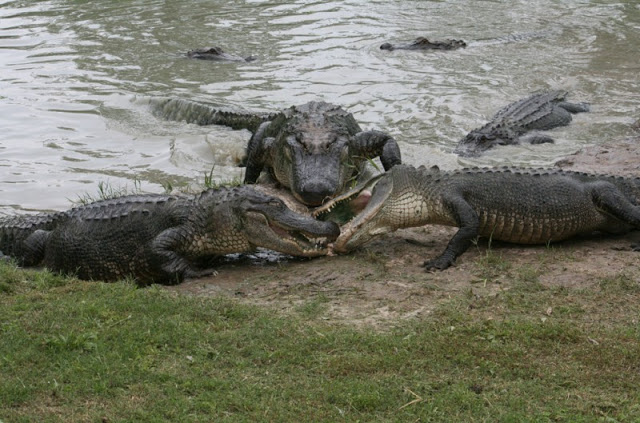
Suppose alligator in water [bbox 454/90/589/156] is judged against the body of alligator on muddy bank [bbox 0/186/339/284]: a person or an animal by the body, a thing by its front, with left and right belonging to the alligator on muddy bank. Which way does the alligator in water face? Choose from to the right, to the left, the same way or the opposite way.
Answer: the opposite way

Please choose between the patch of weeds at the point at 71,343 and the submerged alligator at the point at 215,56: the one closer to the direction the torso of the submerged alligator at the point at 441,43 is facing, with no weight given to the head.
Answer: the submerged alligator

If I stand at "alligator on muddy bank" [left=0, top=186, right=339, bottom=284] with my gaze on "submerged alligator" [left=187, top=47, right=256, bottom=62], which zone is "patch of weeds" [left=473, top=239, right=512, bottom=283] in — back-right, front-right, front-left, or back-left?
back-right

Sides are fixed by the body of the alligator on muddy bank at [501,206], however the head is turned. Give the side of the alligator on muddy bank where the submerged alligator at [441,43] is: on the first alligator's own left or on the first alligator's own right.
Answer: on the first alligator's own right

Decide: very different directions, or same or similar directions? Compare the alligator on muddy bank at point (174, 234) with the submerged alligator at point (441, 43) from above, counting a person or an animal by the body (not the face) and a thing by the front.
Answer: very different directions

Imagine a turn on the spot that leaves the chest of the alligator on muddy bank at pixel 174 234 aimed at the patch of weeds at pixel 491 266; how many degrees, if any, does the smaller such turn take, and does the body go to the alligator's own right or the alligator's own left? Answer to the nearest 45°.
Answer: approximately 45° to the alligator's own right

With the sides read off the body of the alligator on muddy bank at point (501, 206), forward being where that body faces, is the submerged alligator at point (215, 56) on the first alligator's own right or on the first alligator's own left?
on the first alligator's own right

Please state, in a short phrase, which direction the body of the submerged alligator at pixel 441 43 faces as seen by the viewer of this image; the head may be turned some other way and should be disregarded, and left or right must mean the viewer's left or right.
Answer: facing to the left of the viewer

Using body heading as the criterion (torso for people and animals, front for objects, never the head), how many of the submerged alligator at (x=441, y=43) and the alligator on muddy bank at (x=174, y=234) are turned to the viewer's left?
1

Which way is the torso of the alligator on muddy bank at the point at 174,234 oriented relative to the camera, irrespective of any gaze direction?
to the viewer's right

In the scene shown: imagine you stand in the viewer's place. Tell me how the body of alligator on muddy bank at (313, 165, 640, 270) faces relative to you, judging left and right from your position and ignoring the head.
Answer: facing to the left of the viewer
